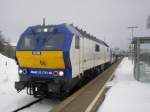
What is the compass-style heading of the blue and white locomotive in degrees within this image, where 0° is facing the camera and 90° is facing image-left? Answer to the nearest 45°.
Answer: approximately 45°
